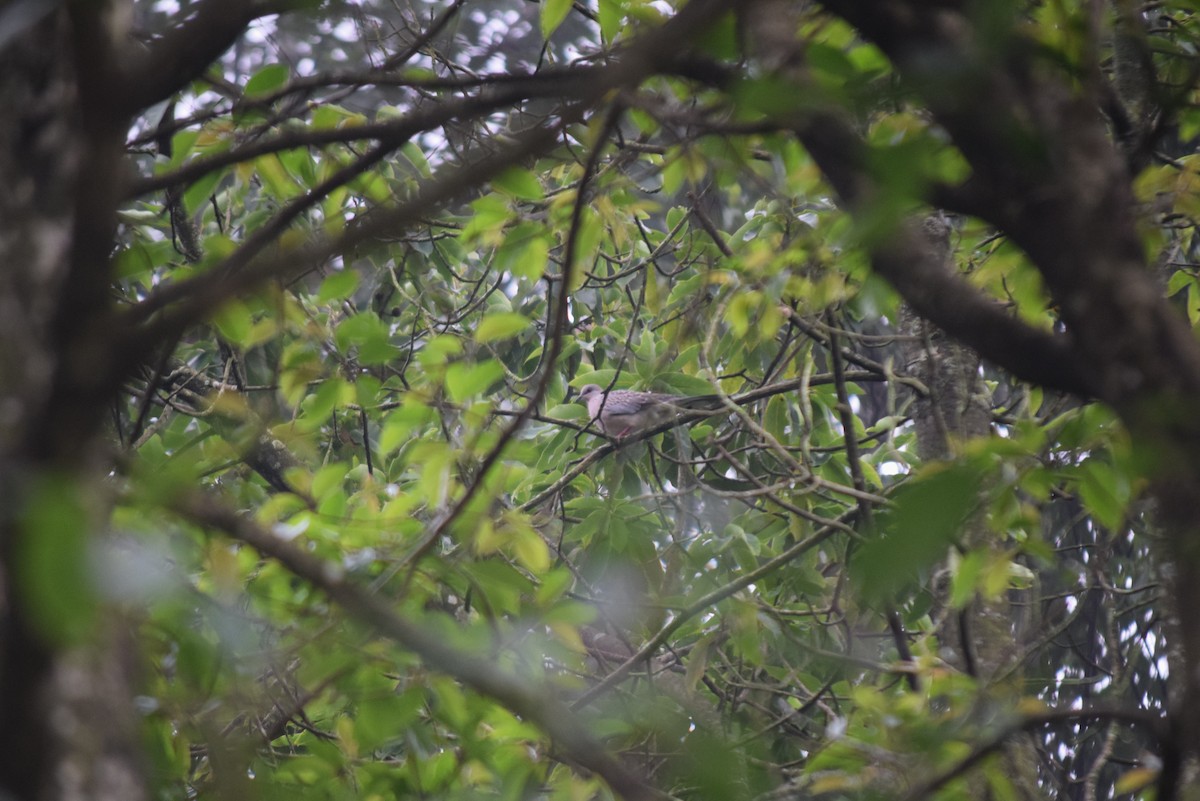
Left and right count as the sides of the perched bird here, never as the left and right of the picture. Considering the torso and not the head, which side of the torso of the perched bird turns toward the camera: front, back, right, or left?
left
